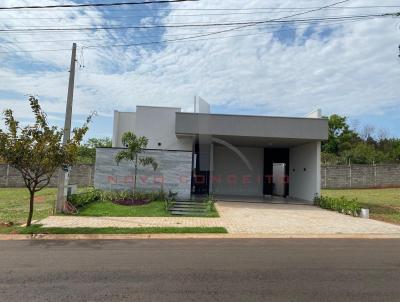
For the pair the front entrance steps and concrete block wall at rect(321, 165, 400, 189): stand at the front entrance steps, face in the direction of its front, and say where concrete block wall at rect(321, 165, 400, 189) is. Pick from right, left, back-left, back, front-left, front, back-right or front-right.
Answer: back-left

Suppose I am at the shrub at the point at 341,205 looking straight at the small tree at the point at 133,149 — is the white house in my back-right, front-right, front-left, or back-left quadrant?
front-right

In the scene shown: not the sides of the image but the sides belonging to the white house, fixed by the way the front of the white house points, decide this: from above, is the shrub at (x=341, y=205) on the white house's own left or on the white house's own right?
on the white house's own left

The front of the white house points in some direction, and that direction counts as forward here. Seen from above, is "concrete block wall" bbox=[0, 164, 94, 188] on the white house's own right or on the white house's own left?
on the white house's own right

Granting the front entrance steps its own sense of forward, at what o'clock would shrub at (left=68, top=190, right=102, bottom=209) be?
The shrub is roughly at 3 o'clock from the front entrance steps.

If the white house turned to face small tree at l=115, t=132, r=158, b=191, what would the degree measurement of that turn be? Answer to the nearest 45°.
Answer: approximately 45° to its right

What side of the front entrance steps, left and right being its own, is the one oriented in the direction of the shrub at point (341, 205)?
left

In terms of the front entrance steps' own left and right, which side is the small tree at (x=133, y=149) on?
on its right

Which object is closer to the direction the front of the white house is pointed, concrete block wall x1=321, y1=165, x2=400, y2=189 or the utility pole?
the utility pole

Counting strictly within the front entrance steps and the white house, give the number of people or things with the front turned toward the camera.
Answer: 2

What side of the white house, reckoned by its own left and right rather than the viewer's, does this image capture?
front

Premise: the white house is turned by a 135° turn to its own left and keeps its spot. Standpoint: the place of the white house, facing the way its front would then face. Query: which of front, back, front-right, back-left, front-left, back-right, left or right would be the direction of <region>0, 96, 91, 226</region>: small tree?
back

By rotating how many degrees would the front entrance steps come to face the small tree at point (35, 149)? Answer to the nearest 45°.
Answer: approximately 45° to its right
